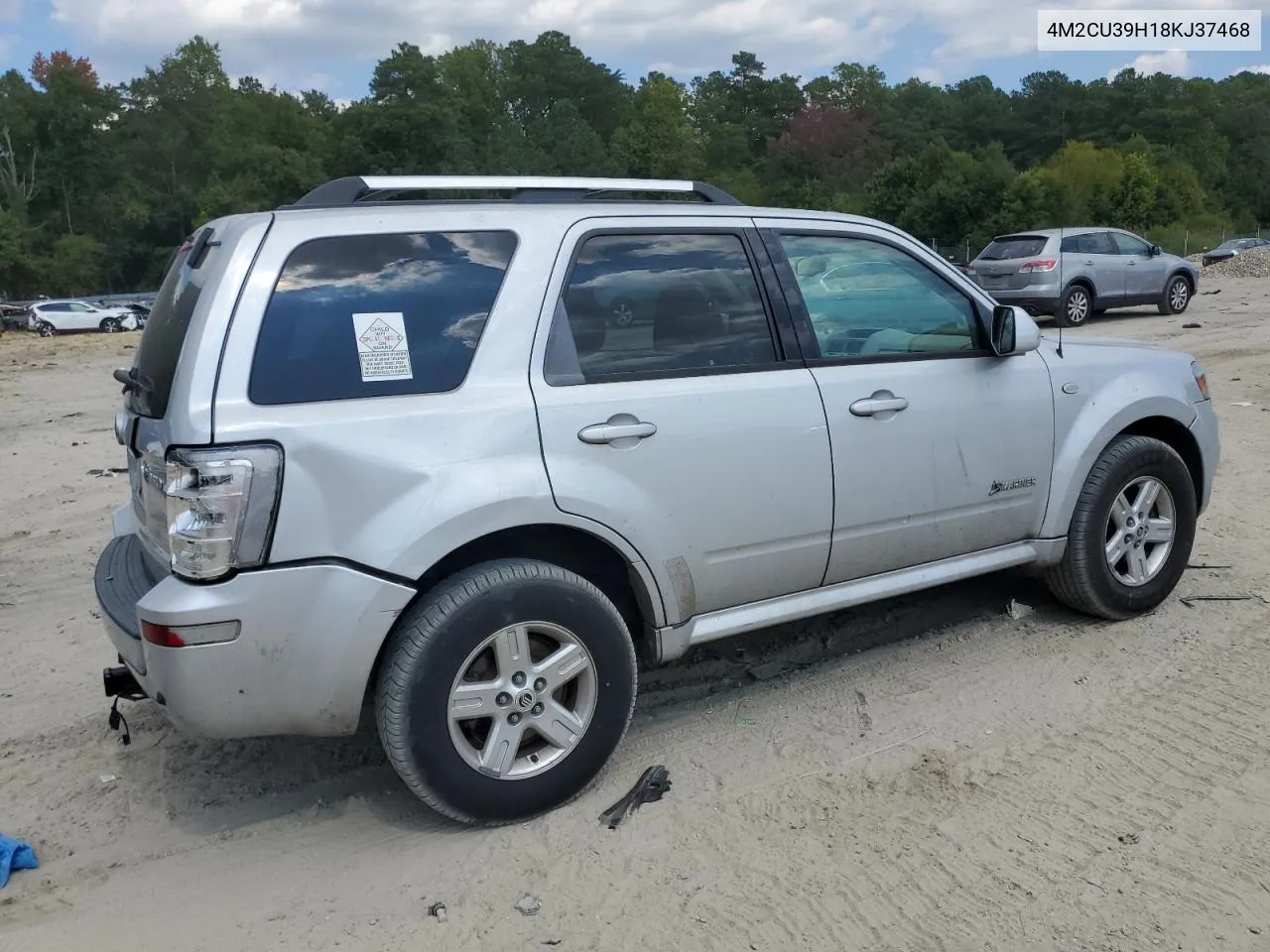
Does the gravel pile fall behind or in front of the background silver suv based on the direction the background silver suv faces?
in front

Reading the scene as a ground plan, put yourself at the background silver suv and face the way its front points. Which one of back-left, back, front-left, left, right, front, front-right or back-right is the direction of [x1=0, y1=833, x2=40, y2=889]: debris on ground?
back-right

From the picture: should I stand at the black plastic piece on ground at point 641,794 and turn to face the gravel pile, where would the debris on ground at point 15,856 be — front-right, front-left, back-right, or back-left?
back-left

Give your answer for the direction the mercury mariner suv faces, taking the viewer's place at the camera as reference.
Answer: facing away from the viewer and to the right of the viewer

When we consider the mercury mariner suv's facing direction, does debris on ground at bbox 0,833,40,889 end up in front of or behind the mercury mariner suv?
behind

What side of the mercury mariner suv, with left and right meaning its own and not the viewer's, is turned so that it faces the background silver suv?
front

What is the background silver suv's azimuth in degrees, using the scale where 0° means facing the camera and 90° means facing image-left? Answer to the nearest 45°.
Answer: approximately 225°

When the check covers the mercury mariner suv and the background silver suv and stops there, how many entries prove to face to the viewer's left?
0

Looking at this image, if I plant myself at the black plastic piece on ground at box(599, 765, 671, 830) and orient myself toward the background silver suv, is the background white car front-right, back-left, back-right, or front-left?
front-left

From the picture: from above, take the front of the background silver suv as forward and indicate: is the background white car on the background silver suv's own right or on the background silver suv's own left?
on the background silver suv's own left

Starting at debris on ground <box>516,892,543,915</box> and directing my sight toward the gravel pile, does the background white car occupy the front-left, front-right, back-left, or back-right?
front-left

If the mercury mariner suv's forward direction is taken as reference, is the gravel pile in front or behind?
in front

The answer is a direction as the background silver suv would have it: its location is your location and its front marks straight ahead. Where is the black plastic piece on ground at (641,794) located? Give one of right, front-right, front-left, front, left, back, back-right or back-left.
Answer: back-right
